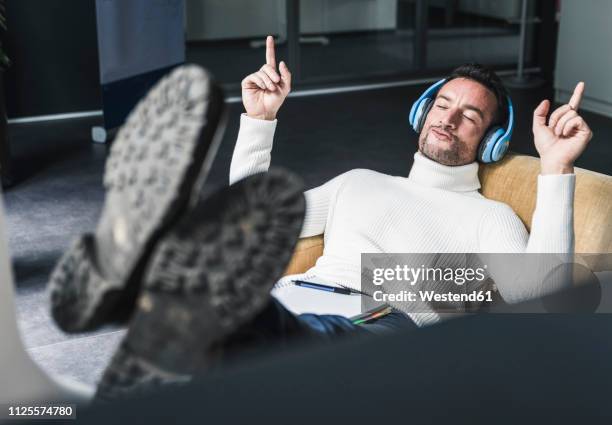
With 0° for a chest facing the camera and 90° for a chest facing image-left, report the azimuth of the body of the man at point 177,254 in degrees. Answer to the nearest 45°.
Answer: approximately 45°
